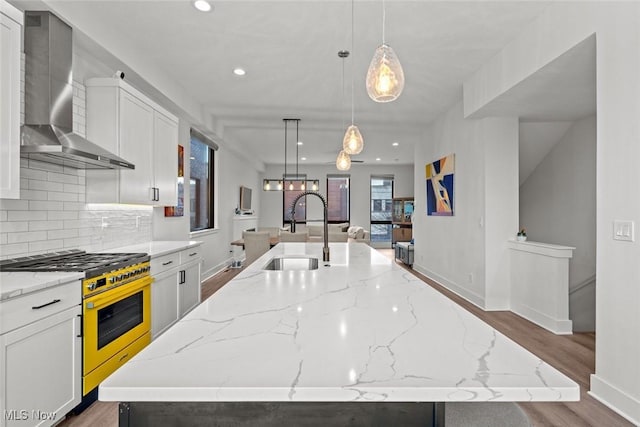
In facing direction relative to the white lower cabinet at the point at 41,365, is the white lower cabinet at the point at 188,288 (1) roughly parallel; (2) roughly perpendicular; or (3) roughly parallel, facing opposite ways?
roughly parallel

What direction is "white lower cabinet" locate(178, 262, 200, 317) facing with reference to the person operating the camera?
facing the viewer and to the right of the viewer

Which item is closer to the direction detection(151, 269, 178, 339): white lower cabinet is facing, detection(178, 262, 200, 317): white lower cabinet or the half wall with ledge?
the half wall with ledge

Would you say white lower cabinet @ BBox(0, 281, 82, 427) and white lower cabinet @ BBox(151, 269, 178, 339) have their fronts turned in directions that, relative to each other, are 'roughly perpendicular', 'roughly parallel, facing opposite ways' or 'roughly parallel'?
roughly parallel

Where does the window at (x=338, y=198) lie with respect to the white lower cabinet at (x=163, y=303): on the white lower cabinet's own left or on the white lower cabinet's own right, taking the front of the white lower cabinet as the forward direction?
on the white lower cabinet's own left

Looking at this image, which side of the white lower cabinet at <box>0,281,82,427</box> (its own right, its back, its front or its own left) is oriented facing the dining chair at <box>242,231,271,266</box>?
left

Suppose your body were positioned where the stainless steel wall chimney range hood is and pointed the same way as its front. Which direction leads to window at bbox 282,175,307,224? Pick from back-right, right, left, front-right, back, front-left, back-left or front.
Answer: left

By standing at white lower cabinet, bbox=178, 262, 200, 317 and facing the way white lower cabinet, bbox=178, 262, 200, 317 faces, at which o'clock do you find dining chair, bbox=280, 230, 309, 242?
The dining chair is roughly at 9 o'clock from the white lower cabinet.

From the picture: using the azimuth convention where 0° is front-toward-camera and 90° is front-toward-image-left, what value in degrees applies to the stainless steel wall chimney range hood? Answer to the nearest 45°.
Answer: approximately 315°

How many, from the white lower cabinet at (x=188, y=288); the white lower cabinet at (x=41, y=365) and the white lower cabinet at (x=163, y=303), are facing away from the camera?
0

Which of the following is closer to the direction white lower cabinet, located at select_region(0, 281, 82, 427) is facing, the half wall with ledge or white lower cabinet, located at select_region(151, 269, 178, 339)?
the half wall with ledge

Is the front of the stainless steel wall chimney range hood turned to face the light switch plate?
yes

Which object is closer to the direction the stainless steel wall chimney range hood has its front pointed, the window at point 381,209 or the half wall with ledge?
the half wall with ledge

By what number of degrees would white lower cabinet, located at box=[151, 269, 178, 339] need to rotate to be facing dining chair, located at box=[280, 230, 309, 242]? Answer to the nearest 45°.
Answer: approximately 90° to its left

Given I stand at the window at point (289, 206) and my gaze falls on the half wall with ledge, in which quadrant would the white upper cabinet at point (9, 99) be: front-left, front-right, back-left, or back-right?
front-right

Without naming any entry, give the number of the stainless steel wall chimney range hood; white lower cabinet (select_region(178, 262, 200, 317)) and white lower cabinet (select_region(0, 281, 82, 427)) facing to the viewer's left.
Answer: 0
